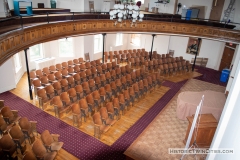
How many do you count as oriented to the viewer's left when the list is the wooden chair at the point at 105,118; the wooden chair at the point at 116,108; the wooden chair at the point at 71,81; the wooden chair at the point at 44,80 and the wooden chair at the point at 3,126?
0

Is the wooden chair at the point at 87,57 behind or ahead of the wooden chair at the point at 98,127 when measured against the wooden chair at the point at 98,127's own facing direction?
behind

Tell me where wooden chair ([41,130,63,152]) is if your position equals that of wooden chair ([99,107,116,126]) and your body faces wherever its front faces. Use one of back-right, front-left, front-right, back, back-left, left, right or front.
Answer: right

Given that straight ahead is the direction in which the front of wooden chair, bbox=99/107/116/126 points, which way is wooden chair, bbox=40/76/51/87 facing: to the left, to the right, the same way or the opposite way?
the same way

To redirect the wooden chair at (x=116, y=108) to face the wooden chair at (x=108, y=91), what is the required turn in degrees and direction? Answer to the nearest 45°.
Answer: approximately 135° to its left

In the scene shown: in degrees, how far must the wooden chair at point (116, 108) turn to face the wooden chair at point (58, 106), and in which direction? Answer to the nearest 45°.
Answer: approximately 135° to its right

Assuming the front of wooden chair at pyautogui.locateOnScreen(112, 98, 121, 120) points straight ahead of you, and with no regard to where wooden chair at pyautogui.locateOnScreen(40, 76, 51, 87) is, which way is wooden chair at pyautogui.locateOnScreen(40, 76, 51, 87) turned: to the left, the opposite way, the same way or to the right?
the same way

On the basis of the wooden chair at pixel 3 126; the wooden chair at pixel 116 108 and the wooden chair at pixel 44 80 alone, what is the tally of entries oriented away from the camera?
0

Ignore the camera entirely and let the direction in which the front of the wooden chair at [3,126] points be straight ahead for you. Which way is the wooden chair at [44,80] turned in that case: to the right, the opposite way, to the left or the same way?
the same way

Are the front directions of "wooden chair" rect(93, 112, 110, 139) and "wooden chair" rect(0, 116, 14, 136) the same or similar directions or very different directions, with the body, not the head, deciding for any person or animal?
same or similar directions

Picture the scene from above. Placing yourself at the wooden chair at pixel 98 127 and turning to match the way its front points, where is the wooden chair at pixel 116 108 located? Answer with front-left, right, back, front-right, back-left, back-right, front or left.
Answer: left

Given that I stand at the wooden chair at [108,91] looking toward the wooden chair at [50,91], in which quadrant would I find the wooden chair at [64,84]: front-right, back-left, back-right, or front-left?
front-right

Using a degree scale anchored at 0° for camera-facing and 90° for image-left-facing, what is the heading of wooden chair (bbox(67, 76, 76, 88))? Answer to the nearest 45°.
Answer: approximately 315°

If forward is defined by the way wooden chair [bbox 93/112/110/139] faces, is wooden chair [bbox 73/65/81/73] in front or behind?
behind

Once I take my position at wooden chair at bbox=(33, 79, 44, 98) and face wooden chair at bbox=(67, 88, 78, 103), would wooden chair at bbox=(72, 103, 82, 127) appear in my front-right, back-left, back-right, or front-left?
front-right

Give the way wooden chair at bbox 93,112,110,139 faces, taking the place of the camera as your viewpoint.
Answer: facing the viewer and to the right of the viewer

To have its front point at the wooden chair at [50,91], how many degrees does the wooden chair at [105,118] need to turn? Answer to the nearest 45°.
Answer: approximately 180°

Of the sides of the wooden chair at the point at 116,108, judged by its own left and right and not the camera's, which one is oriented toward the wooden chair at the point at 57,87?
back

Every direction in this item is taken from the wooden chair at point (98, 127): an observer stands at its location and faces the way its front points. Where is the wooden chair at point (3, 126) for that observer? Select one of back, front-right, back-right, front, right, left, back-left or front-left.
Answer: back-right

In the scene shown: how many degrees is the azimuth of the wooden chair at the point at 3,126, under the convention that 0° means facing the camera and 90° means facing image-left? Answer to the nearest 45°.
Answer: approximately 315°
